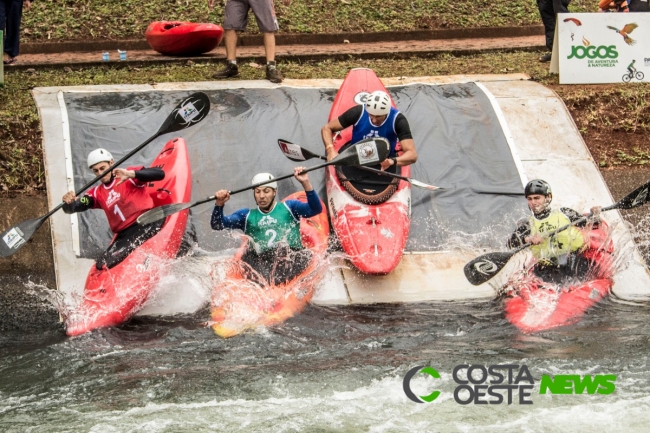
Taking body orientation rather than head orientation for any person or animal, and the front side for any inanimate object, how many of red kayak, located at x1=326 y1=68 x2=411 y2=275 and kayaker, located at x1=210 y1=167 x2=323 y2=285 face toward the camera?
2

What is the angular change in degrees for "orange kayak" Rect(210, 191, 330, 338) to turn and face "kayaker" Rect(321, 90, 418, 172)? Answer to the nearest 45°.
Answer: approximately 180°

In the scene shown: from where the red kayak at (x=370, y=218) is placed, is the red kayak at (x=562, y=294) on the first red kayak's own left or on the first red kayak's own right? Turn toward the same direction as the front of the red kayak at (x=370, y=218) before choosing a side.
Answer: on the first red kayak's own left

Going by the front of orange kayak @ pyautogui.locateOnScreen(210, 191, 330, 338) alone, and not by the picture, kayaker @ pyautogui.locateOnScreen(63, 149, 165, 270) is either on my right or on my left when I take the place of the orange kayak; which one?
on my right

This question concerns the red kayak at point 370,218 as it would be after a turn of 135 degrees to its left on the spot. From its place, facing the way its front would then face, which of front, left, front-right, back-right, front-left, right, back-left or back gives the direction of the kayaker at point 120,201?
back-left

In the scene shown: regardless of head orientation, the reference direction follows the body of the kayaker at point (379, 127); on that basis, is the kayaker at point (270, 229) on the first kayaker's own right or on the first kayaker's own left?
on the first kayaker's own right

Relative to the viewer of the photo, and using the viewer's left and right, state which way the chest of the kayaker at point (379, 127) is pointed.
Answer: facing the viewer

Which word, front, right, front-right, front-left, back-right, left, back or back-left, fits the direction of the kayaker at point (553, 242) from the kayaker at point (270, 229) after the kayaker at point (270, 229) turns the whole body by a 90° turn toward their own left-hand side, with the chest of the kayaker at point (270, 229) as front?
front

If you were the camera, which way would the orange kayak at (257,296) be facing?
facing the viewer and to the left of the viewer

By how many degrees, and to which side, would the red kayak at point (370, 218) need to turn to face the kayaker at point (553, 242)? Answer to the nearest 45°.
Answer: approximately 90° to its left

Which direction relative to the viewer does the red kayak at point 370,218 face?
toward the camera

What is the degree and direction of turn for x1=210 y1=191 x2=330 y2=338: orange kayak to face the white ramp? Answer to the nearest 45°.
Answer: approximately 180°

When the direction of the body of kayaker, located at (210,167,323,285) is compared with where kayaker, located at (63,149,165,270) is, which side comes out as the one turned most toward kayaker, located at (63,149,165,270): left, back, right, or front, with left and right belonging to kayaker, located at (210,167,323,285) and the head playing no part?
right

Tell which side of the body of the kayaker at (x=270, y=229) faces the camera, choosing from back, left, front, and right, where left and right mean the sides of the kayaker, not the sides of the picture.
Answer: front

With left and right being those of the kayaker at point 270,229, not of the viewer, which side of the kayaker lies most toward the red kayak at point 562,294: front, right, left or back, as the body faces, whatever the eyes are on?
left
